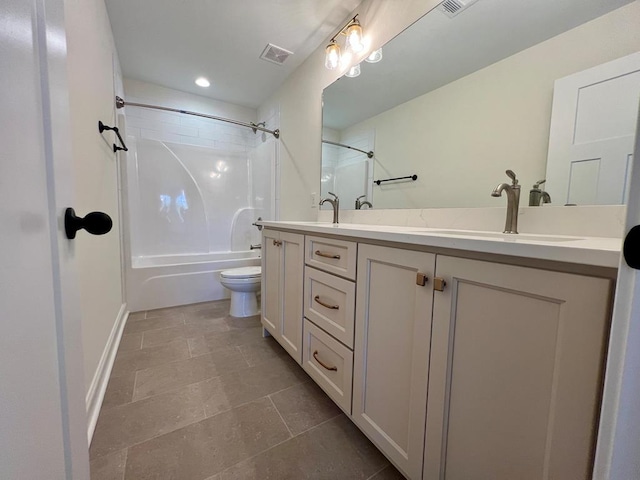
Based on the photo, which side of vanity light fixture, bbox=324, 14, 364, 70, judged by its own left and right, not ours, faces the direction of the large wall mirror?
left

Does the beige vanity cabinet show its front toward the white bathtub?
no

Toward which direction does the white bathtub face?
toward the camera

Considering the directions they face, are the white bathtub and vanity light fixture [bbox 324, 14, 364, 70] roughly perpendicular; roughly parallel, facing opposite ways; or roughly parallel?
roughly perpendicular

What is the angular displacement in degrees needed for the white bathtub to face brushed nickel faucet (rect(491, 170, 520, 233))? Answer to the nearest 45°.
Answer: approximately 45° to its left

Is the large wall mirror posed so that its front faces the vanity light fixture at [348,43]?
no

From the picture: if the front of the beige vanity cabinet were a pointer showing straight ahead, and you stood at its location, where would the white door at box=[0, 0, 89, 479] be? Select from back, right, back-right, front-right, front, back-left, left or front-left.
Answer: front

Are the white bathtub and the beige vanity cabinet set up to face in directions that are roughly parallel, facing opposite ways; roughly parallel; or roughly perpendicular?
roughly perpendicular

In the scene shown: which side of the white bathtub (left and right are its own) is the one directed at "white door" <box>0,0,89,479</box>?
front

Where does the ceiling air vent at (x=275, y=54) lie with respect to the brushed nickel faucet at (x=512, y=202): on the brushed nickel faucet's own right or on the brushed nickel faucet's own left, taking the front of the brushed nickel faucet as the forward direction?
on the brushed nickel faucet's own right

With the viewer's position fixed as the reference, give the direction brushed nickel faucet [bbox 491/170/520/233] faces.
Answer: facing the viewer and to the left of the viewer

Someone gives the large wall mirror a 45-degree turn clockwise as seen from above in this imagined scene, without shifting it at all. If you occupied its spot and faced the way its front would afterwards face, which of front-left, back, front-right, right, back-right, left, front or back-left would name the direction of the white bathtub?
front
